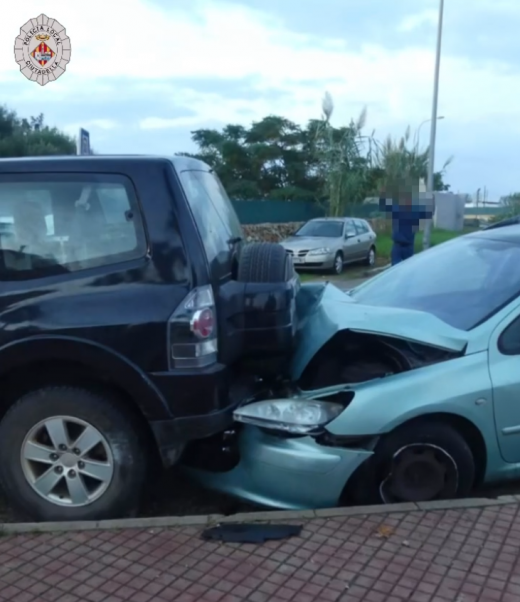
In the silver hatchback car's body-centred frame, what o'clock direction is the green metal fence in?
The green metal fence is roughly at 4 o'clock from the silver hatchback car.

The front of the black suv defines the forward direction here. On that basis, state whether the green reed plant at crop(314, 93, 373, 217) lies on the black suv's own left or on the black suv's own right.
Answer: on the black suv's own right

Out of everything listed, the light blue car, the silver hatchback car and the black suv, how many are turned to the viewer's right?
0

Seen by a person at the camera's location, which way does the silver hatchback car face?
facing the viewer and to the left of the viewer

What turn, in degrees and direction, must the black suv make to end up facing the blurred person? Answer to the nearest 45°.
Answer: approximately 135° to its right

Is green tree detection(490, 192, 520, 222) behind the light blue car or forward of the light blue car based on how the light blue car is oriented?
behind

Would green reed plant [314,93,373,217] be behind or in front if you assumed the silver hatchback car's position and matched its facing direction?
behind

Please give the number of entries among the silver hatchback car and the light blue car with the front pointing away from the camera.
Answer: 0

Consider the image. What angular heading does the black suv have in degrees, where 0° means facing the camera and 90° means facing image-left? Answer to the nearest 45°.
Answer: approximately 90°

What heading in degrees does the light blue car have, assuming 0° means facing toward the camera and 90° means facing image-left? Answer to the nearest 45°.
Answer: approximately 45°

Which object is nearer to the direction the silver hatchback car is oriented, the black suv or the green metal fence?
the black suv

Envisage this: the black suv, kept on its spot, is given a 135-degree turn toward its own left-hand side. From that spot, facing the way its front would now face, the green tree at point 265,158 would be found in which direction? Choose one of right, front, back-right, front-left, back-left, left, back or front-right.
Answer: back-left

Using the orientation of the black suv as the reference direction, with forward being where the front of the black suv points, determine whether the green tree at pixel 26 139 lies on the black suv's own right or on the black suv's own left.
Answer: on the black suv's own right

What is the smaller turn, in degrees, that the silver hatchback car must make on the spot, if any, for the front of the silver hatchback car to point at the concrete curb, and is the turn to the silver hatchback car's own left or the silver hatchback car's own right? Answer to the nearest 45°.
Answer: approximately 45° to the silver hatchback car's own left

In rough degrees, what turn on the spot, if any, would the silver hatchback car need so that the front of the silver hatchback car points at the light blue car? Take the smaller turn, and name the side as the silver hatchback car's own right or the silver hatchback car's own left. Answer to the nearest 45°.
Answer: approximately 45° to the silver hatchback car's own left

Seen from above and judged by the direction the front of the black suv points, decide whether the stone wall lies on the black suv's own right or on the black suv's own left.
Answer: on the black suv's own right
